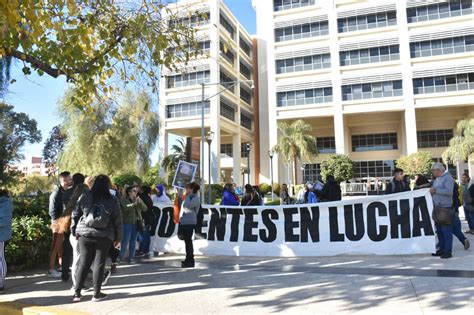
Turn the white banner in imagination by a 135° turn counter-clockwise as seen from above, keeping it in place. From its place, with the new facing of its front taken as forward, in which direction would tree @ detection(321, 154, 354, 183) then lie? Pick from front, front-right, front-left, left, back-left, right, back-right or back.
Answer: front-left

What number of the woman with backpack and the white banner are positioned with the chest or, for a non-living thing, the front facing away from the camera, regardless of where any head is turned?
1

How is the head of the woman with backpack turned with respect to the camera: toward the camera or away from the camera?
away from the camera

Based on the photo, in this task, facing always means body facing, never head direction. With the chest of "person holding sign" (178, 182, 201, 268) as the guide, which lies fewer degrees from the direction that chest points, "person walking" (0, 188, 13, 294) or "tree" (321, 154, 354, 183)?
the person walking

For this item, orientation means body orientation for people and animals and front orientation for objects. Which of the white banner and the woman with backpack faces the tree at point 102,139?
the woman with backpack

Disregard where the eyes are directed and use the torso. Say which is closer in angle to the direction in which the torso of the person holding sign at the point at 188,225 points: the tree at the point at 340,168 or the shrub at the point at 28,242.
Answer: the shrub

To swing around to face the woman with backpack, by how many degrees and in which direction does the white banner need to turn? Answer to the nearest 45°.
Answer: approximately 45° to its right

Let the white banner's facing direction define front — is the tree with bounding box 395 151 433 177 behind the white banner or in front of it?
behind

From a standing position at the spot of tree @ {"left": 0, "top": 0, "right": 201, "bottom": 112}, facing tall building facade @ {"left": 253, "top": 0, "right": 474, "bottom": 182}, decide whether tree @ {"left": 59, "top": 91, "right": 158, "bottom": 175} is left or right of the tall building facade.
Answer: left

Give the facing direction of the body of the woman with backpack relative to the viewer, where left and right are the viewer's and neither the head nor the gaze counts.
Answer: facing away from the viewer
